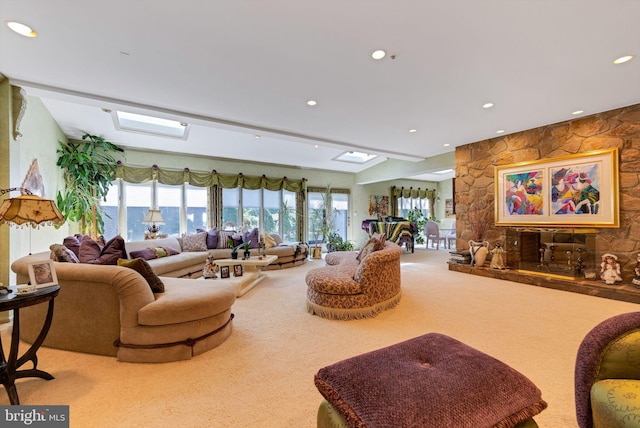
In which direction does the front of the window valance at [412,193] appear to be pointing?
toward the camera

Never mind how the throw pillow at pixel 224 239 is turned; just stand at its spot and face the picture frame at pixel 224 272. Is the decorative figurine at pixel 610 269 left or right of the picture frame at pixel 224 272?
left

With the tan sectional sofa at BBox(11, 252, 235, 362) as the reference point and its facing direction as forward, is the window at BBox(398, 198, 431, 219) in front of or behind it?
in front

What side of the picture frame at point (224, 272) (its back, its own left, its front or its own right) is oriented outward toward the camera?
front

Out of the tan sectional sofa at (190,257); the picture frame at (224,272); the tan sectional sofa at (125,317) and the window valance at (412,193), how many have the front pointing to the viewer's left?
0

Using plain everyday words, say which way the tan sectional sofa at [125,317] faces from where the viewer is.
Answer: facing away from the viewer and to the right of the viewer

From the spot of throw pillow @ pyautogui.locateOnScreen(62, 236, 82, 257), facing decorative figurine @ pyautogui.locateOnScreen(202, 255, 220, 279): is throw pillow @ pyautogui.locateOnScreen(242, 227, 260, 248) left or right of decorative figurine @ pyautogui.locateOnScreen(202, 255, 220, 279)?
left

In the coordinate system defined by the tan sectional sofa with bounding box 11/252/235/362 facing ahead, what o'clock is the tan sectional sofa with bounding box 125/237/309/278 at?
the tan sectional sofa with bounding box 125/237/309/278 is roughly at 11 o'clock from the tan sectional sofa with bounding box 11/252/235/362.

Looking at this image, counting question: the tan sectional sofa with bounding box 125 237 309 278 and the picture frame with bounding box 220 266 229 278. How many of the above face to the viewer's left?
0

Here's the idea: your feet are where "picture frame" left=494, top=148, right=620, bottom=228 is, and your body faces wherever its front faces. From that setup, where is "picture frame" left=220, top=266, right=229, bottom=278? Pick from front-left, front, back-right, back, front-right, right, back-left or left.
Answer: front

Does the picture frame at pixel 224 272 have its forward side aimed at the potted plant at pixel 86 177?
no

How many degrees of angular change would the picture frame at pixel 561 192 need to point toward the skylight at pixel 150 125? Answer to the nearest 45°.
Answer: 0° — it already faces it

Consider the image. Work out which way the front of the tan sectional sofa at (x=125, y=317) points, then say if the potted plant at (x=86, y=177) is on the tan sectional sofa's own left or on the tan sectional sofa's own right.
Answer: on the tan sectional sofa's own left
